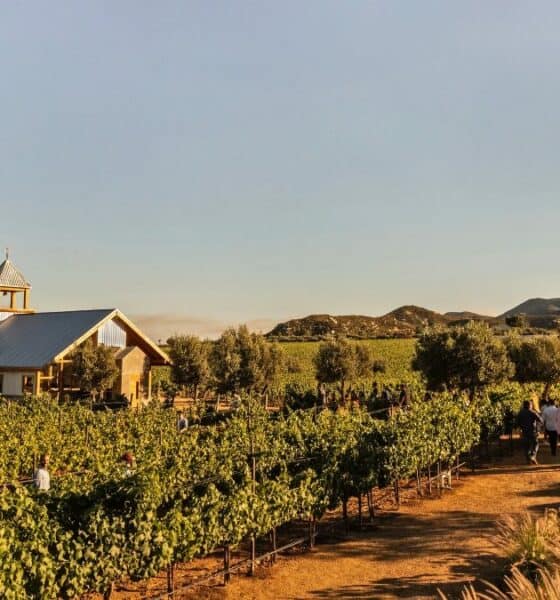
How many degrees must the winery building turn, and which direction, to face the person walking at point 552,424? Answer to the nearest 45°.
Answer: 0° — it already faces them

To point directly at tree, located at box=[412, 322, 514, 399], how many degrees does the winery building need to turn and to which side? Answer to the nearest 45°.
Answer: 0° — it already faces it

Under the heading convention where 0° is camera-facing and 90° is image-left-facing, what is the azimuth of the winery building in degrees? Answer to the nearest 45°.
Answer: approximately 315°
